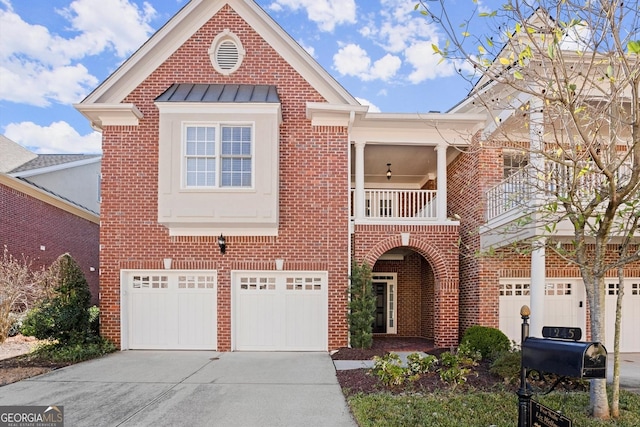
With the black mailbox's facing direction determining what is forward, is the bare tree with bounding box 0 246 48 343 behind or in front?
behind

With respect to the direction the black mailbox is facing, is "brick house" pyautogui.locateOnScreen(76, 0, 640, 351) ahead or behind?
behind

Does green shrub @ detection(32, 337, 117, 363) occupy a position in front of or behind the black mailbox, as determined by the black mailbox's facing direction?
behind

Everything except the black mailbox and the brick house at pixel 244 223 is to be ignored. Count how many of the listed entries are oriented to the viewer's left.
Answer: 0

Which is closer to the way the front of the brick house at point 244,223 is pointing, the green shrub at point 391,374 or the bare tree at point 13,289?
the green shrub

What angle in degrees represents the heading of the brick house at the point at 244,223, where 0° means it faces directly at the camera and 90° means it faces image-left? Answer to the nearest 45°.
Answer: approximately 0°

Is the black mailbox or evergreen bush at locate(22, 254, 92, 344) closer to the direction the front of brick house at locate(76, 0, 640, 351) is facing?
the black mailbox
